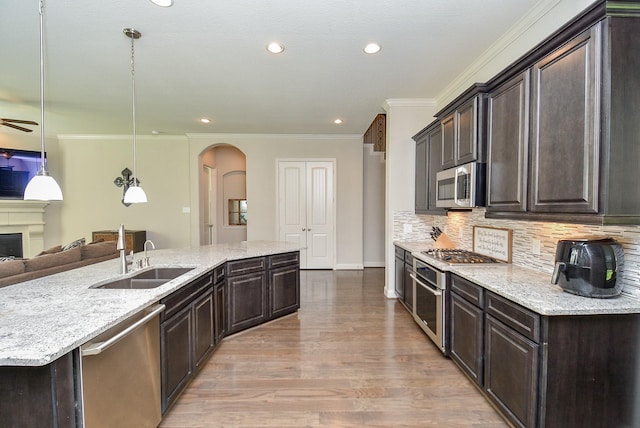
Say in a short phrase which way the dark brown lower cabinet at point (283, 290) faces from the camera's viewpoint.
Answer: facing the viewer and to the right of the viewer

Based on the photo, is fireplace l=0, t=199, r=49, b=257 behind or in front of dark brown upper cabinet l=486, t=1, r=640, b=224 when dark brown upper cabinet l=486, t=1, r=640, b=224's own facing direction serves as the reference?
in front

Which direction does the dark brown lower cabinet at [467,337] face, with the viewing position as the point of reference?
facing the viewer and to the left of the viewer

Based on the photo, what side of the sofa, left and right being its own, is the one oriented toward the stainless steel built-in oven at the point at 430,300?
back

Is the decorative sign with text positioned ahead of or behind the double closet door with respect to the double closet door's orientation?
ahead

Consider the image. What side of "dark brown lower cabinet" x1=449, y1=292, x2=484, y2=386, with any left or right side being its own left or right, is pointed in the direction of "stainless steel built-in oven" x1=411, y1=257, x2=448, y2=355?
right

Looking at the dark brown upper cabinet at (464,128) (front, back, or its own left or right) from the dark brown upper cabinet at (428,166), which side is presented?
right

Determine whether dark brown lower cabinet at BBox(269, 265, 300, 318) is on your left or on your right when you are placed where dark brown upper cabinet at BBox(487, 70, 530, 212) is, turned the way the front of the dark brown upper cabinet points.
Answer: on your right

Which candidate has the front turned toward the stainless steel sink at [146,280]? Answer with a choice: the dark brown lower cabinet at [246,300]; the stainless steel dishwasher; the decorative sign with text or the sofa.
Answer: the decorative sign with text

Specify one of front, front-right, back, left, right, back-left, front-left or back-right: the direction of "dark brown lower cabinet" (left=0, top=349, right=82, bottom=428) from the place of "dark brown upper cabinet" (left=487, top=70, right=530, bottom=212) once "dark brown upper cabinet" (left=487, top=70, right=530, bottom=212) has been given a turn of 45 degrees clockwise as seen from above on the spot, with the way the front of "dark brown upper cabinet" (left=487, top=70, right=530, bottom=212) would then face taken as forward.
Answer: front-left

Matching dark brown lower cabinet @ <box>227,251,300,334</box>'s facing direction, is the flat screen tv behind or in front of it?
behind

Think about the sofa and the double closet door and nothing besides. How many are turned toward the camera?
1

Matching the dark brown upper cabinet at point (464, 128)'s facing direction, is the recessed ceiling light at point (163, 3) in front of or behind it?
in front

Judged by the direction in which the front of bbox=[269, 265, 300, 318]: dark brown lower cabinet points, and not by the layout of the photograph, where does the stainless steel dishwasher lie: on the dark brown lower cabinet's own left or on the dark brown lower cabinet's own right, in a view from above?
on the dark brown lower cabinet's own right

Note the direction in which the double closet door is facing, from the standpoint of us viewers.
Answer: facing the viewer

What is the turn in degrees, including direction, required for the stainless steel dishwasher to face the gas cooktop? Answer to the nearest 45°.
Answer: approximately 45° to its left
